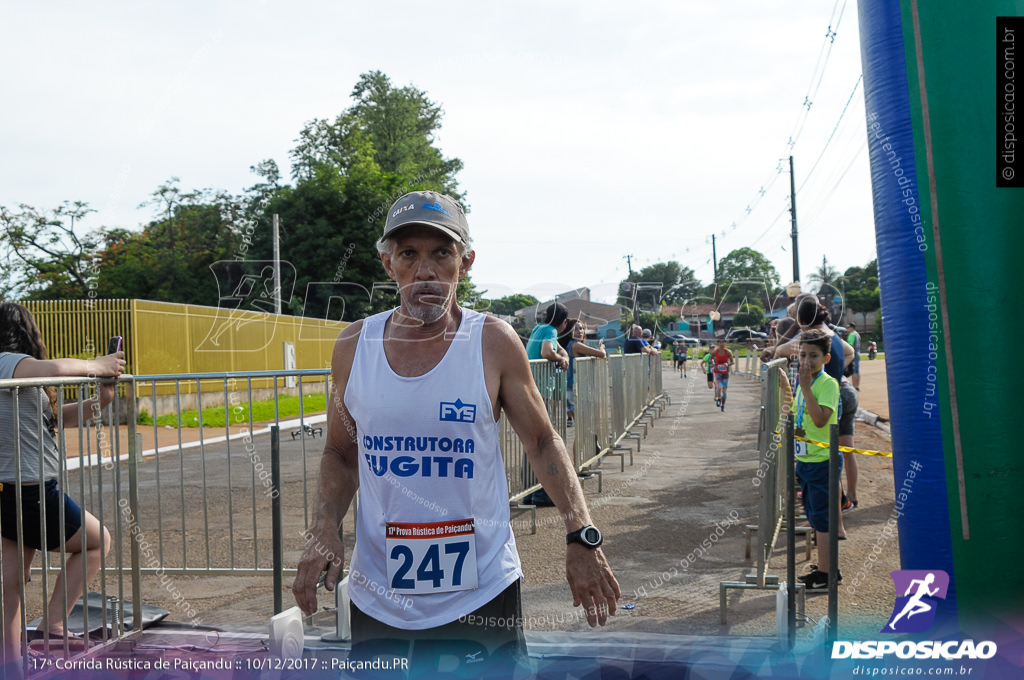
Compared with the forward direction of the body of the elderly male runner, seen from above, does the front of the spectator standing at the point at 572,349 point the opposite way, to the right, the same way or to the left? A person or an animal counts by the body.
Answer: to the left

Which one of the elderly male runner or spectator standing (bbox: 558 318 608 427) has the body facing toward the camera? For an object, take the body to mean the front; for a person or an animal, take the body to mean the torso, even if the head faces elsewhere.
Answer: the elderly male runner

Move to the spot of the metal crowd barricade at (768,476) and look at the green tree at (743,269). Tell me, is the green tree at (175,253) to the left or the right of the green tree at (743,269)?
left

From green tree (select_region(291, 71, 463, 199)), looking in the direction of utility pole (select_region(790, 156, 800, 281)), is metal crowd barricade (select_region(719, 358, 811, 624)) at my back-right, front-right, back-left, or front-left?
front-right

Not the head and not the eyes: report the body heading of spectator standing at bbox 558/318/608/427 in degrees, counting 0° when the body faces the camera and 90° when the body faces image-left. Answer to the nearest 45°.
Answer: approximately 270°

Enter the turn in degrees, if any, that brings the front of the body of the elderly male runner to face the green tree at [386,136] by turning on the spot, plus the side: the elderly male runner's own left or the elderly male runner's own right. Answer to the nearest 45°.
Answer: approximately 180°

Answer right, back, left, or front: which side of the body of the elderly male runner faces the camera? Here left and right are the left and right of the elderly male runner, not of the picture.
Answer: front

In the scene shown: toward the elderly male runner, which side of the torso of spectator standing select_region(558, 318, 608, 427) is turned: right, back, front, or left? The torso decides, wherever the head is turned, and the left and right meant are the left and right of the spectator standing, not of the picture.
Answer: right

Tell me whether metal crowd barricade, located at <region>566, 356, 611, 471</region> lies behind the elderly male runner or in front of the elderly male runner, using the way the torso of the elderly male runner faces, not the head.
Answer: behind

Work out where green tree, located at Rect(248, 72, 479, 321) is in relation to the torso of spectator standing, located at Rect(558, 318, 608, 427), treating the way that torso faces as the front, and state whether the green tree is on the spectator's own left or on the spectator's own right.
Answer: on the spectator's own left
